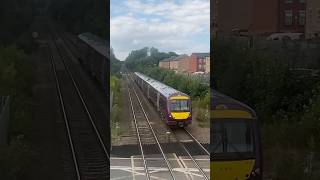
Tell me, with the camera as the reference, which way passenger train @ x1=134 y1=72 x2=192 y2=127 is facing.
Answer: facing the viewer and to the right of the viewer
